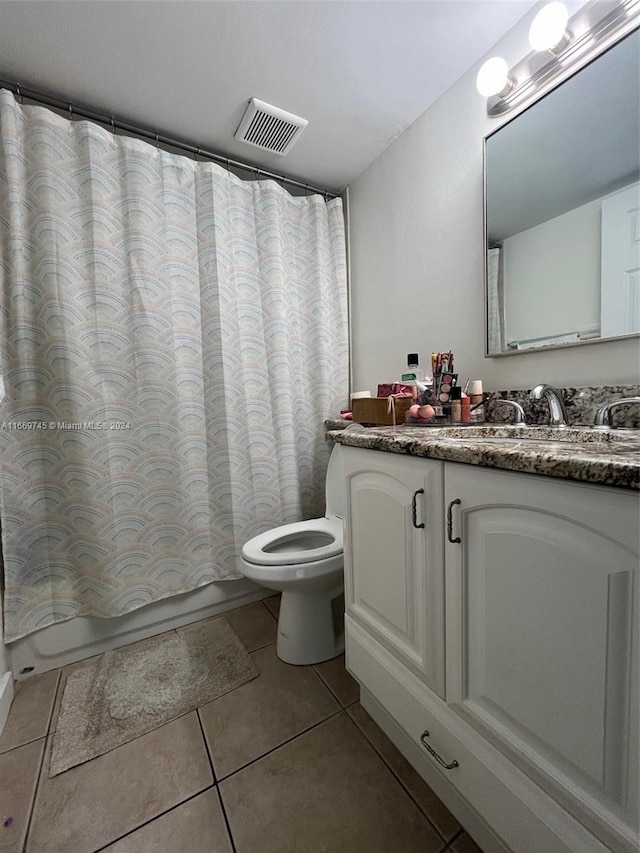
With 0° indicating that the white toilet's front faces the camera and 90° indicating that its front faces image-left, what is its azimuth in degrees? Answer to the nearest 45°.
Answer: approximately 45°

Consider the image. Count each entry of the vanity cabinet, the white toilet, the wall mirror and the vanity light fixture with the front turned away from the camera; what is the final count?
0

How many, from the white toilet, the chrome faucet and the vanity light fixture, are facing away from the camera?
0

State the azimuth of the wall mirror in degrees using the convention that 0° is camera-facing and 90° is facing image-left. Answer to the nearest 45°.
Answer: approximately 45°

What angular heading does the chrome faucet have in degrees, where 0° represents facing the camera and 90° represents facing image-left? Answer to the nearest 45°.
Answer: approximately 45°

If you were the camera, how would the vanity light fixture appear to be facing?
facing the viewer and to the left of the viewer

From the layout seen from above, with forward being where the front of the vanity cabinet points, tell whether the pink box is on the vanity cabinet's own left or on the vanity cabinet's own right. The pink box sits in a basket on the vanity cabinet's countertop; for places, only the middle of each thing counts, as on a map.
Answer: on the vanity cabinet's own right

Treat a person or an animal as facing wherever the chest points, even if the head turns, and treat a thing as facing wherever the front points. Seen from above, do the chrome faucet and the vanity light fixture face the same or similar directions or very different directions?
same or similar directions
